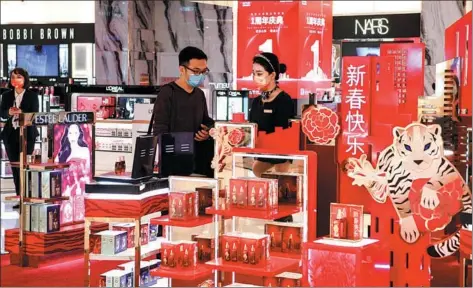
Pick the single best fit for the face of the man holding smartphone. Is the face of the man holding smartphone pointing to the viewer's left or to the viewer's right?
to the viewer's right

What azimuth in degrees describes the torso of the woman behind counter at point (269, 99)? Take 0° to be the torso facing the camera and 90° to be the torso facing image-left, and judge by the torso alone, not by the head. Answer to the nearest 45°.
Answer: approximately 45°

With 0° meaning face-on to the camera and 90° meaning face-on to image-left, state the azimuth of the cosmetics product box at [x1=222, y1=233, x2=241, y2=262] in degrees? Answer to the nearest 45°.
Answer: approximately 0°

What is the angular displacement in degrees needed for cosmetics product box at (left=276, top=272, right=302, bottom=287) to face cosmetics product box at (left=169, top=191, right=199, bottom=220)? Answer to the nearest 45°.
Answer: approximately 90° to its right

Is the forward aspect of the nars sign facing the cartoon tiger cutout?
yes
